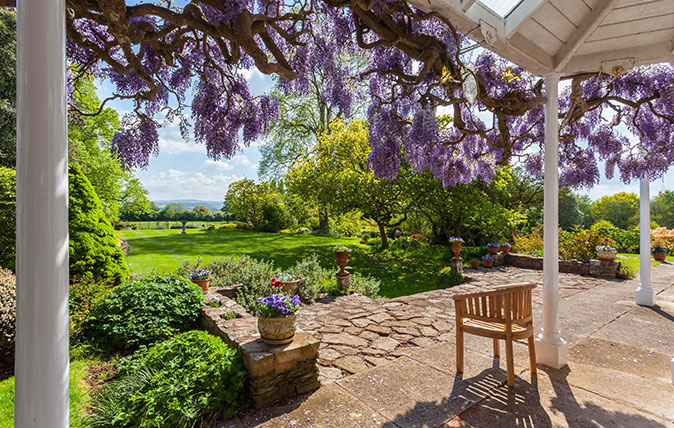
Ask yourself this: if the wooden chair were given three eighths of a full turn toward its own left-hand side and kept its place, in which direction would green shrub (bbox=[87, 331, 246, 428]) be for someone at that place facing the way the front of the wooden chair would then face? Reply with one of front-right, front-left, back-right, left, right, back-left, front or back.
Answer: front-right

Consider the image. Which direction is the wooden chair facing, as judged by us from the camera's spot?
facing away from the viewer and to the left of the viewer

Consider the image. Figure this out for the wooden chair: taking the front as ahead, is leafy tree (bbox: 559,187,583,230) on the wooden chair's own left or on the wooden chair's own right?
on the wooden chair's own right

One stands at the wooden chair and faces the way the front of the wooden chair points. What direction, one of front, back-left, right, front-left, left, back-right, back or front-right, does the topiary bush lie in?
front-left

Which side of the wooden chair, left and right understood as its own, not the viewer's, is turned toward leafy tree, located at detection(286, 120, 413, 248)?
front

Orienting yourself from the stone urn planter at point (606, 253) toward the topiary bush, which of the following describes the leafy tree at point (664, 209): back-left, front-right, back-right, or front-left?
back-right

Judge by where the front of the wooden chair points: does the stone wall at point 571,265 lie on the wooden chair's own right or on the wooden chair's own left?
on the wooden chair's own right

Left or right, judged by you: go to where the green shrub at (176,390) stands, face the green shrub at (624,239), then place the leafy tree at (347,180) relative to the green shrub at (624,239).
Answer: left

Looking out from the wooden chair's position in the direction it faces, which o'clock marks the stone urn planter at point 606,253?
The stone urn planter is roughly at 2 o'clock from the wooden chair.

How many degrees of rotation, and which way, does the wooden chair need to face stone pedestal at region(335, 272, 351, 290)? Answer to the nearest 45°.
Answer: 0° — it already faces it

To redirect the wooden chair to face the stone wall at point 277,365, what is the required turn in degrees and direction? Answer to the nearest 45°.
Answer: approximately 90° to its left

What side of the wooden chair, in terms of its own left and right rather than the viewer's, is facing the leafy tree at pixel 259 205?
front

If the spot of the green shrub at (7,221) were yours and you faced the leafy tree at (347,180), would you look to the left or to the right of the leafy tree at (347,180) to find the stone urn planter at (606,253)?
right

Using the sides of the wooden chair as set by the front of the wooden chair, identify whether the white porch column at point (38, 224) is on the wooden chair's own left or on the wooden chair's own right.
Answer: on the wooden chair's own left
